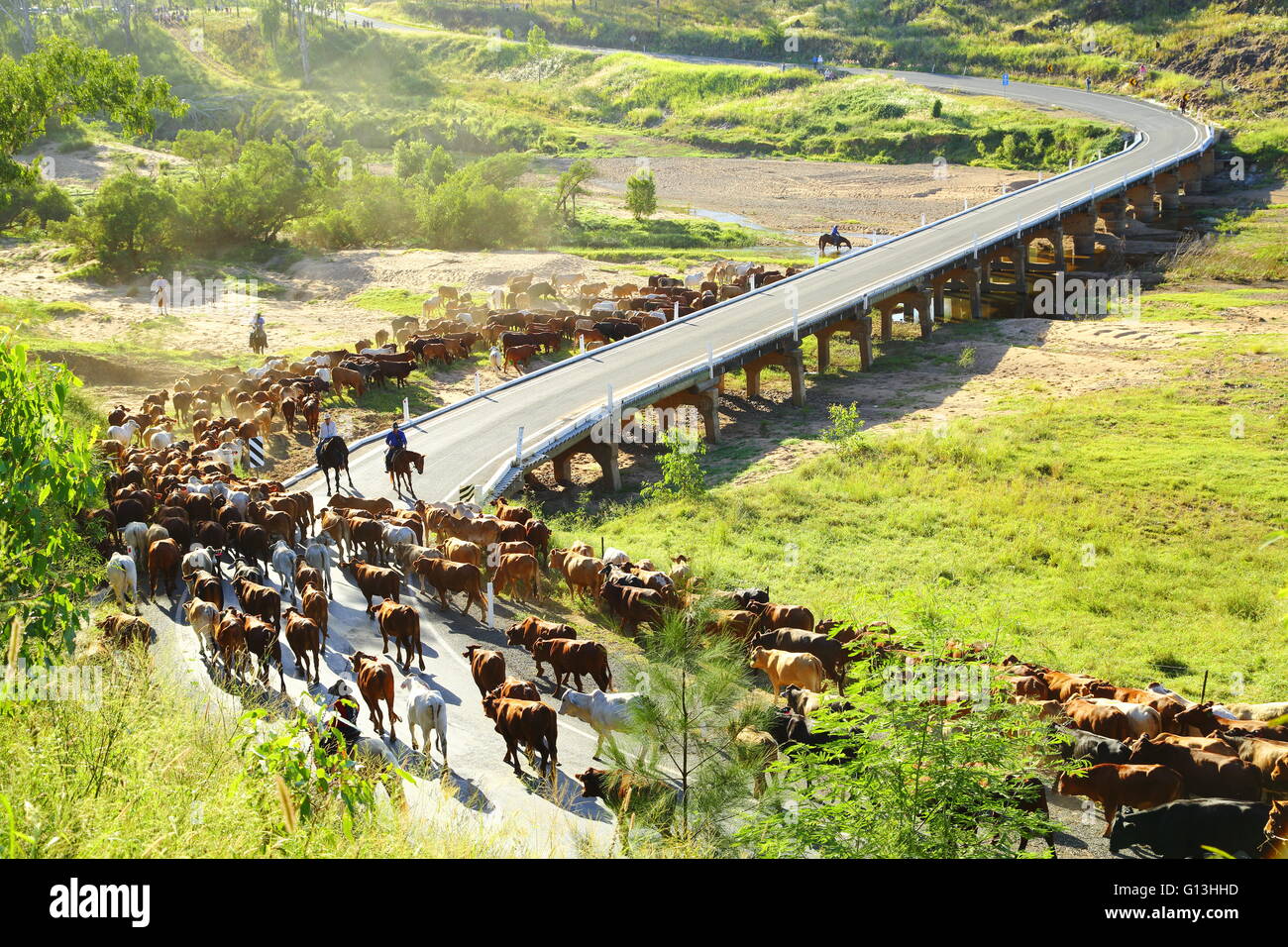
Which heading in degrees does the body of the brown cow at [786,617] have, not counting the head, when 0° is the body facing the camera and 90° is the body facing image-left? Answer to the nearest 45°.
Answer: approximately 90°

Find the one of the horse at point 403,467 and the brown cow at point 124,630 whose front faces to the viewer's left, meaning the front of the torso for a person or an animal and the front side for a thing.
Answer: the brown cow

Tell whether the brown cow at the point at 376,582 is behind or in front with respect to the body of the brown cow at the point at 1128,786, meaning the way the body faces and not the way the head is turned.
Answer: in front

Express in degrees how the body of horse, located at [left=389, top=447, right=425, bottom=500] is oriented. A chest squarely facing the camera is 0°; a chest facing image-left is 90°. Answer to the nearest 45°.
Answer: approximately 315°

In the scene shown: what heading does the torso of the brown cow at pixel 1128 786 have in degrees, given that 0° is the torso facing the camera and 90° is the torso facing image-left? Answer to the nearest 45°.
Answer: approximately 90°
